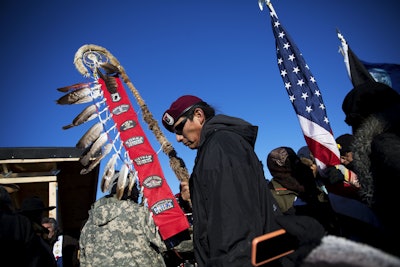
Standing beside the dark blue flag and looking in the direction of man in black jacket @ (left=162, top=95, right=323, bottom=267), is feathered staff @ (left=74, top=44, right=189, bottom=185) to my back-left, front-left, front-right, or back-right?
front-right

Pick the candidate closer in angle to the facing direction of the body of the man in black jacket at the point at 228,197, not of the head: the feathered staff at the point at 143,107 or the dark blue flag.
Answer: the feathered staff

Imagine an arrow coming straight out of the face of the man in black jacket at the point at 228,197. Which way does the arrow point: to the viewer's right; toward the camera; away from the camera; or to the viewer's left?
to the viewer's left

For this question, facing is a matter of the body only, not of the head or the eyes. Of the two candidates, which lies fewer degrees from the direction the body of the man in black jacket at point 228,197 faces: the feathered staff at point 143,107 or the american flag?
the feathered staff

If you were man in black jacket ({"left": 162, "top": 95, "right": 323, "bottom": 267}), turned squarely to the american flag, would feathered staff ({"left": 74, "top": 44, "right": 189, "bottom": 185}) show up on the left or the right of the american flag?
left

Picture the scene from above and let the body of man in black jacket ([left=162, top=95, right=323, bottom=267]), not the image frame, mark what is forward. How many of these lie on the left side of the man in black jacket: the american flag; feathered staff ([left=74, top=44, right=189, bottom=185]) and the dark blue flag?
0

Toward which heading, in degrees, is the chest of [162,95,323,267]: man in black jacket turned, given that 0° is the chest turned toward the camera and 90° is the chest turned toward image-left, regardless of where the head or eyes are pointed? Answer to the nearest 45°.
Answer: approximately 90°

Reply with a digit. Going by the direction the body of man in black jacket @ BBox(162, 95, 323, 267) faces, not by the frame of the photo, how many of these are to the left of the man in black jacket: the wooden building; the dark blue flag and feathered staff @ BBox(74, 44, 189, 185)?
0
